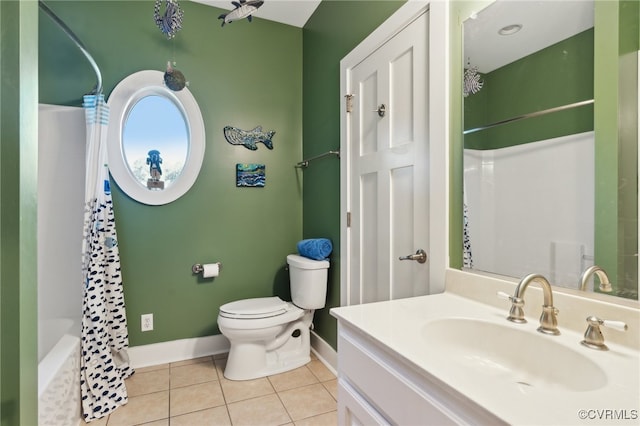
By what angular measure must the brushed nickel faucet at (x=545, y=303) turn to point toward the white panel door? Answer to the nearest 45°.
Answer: approximately 90° to its right

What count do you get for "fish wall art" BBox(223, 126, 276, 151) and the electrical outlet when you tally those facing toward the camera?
2

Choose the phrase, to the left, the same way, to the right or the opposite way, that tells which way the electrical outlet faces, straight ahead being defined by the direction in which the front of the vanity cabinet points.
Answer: to the left

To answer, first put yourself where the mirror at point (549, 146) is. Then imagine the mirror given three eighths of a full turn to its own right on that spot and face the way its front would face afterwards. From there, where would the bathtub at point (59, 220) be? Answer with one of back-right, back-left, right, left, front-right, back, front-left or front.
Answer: left

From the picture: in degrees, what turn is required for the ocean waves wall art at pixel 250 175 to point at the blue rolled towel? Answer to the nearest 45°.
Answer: approximately 45° to its left

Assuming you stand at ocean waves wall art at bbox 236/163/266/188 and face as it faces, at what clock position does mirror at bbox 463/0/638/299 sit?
The mirror is roughly at 11 o'clock from the ocean waves wall art.

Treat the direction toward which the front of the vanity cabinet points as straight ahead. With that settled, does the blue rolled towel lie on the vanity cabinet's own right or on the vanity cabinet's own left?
on the vanity cabinet's own right

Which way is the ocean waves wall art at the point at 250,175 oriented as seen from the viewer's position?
toward the camera

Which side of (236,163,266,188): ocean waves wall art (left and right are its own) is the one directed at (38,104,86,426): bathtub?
right

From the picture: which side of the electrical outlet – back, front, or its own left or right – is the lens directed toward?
front

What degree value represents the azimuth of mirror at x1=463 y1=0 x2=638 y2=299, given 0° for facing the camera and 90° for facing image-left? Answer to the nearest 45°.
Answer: approximately 45°

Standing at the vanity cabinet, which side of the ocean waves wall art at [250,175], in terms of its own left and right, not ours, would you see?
front

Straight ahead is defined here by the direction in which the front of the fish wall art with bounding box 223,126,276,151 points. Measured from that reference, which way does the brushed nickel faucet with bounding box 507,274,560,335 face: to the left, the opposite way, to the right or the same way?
to the right

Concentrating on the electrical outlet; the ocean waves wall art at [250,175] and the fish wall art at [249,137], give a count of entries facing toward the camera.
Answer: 3

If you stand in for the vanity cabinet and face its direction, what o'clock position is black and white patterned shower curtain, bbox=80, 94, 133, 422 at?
The black and white patterned shower curtain is roughly at 2 o'clock from the vanity cabinet.

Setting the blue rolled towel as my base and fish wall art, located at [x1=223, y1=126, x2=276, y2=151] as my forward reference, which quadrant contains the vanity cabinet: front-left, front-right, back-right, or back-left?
back-left
